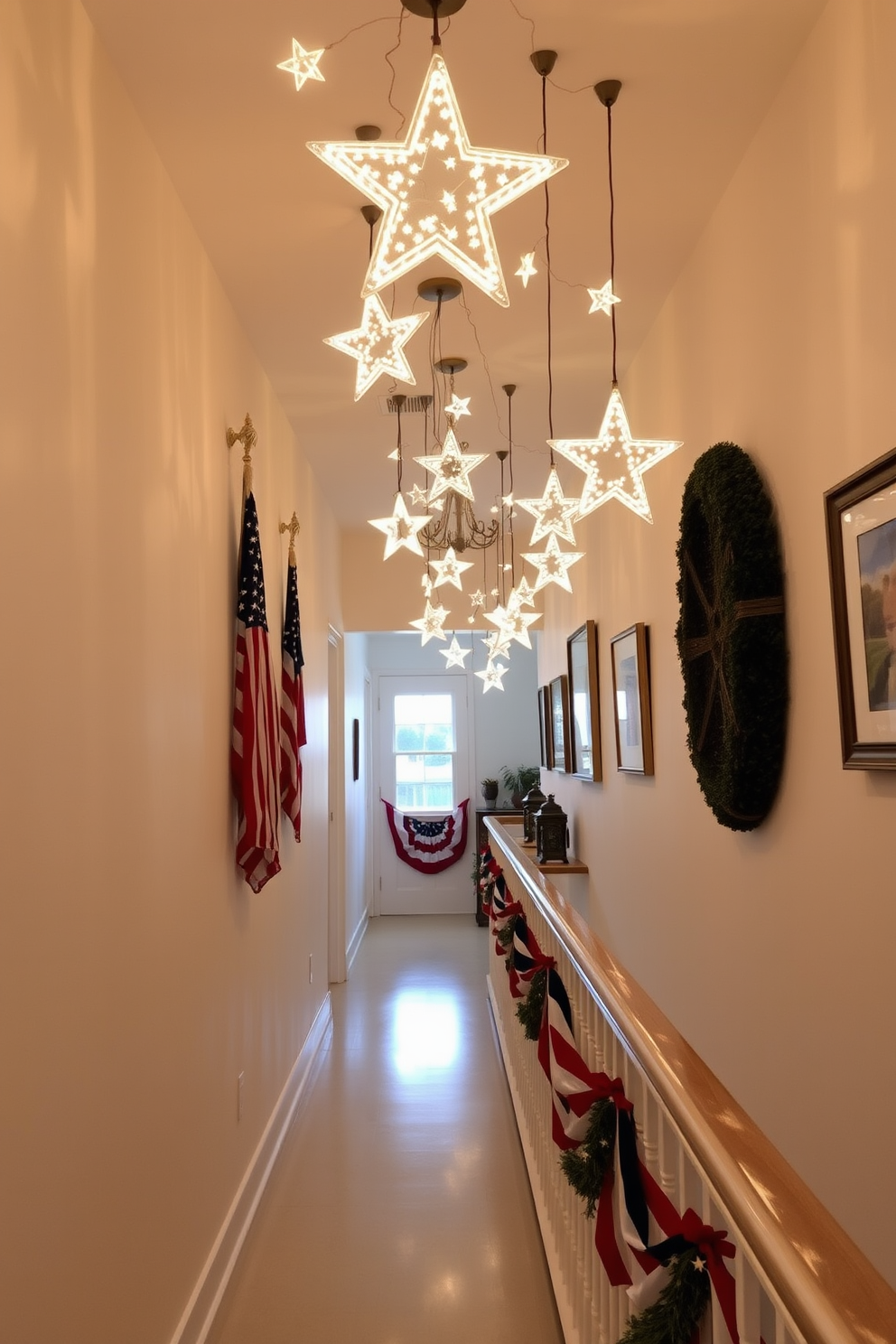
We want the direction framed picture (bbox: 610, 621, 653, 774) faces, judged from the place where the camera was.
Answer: facing to the left of the viewer

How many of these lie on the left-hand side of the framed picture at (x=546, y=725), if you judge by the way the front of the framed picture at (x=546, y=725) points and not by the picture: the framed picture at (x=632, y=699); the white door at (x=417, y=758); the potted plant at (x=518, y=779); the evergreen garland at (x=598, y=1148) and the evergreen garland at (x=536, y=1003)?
3

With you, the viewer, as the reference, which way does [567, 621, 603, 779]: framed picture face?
facing to the left of the viewer

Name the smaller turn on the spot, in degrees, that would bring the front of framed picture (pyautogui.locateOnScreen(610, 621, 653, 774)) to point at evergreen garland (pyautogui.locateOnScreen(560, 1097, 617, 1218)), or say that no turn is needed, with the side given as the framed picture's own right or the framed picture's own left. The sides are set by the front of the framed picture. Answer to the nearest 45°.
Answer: approximately 90° to the framed picture's own left

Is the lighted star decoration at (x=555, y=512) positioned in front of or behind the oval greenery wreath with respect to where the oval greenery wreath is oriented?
in front

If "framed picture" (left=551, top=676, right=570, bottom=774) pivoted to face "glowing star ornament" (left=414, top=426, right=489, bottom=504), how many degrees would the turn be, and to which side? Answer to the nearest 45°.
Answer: approximately 90° to its left

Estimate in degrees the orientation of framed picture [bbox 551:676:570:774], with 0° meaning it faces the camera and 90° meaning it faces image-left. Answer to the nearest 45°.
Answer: approximately 90°

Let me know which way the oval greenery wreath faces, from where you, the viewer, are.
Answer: facing to the left of the viewer

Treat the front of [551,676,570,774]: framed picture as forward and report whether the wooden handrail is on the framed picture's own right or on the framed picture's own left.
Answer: on the framed picture's own left

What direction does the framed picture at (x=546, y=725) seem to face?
to the viewer's left

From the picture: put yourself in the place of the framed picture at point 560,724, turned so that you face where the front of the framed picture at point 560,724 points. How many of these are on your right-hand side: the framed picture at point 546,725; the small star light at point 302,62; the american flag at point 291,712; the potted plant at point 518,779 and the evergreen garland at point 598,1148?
2

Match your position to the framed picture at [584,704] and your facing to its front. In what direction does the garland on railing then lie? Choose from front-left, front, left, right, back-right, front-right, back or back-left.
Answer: left
